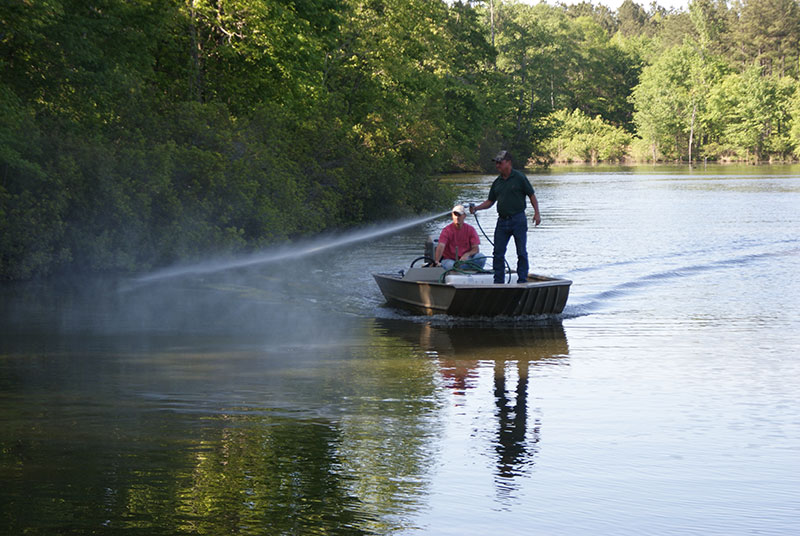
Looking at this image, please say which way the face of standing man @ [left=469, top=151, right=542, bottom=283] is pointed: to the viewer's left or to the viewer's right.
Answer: to the viewer's left

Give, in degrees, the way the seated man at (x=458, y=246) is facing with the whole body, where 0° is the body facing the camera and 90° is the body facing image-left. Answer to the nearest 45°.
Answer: approximately 0°
